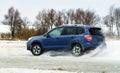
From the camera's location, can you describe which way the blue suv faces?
facing away from the viewer and to the left of the viewer
